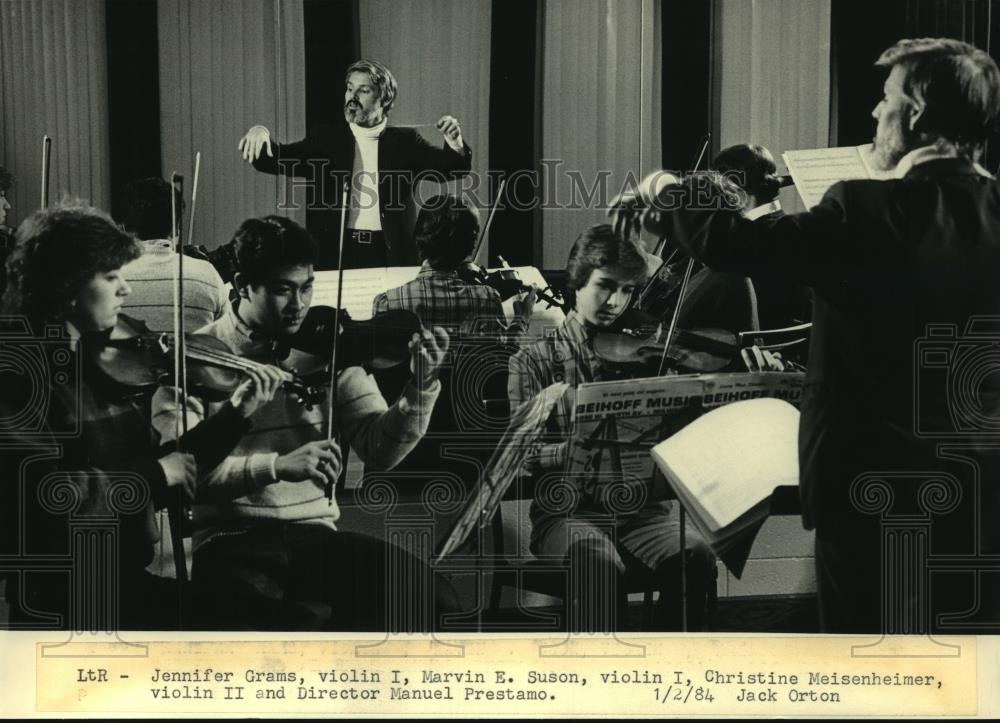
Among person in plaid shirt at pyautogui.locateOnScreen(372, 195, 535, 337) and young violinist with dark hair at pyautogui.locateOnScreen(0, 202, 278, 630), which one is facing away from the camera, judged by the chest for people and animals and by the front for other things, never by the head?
the person in plaid shirt

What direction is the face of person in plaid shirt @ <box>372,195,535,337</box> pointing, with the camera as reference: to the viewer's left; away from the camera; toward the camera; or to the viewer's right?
away from the camera

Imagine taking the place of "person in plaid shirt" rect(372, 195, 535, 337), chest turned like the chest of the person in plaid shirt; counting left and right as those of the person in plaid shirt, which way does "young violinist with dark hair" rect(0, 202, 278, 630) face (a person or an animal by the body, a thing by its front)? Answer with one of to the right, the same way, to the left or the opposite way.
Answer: to the right

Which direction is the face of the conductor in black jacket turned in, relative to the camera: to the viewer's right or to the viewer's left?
to the viewer's left

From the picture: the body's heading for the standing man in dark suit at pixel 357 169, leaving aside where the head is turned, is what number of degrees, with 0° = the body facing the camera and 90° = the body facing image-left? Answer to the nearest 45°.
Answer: approximately 0°

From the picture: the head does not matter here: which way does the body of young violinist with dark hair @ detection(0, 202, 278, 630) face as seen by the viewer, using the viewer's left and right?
facing to the right of the viewer

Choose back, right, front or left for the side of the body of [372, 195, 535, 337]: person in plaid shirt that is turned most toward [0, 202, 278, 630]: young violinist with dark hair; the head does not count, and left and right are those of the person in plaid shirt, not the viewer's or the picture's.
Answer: back
